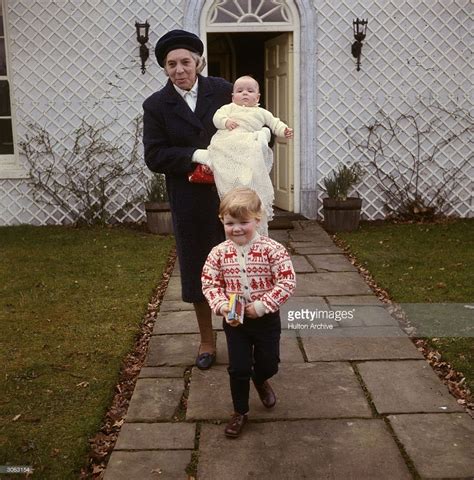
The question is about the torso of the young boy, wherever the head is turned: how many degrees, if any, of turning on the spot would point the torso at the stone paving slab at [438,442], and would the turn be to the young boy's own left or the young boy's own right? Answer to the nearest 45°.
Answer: approximately 90° to the young boy's own left

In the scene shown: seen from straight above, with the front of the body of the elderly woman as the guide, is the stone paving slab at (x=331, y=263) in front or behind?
behind

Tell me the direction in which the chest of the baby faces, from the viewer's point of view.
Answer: toward the camera

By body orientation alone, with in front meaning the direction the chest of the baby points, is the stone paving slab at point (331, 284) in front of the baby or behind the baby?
behind

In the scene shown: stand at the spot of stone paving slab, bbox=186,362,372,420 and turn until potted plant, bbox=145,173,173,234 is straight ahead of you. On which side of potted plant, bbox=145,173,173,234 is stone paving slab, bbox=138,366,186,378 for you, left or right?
left

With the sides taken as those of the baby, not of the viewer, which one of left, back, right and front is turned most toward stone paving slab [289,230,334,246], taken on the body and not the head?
back

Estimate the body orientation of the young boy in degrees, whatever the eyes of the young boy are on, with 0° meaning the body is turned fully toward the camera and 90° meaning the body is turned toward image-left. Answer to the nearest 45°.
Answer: approximately 0°
